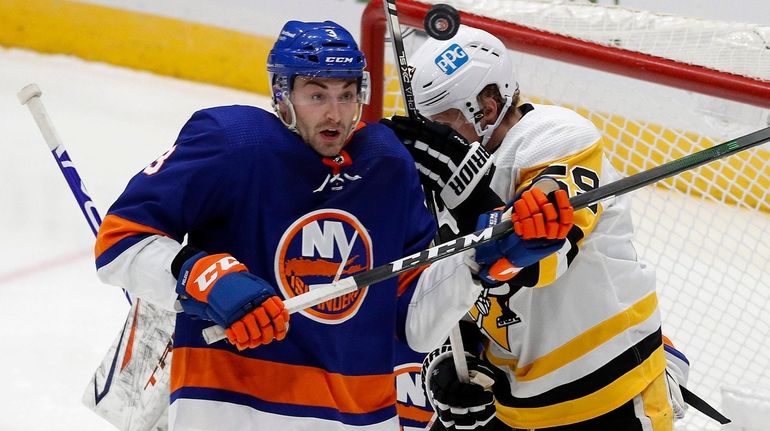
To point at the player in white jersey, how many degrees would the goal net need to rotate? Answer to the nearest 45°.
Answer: approximately 45° to its left

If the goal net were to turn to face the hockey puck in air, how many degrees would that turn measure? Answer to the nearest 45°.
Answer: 0° — it already faces it

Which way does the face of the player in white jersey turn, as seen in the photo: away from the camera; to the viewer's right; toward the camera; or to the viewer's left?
to the viewer's left

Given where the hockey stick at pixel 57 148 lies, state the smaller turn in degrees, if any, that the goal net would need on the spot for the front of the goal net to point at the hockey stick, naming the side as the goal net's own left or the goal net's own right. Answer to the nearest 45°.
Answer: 0° — it already faces it

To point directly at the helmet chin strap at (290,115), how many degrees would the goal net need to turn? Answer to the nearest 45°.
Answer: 0° — it already faces it

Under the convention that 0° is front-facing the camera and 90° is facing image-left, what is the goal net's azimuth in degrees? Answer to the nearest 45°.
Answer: approximately 45°
